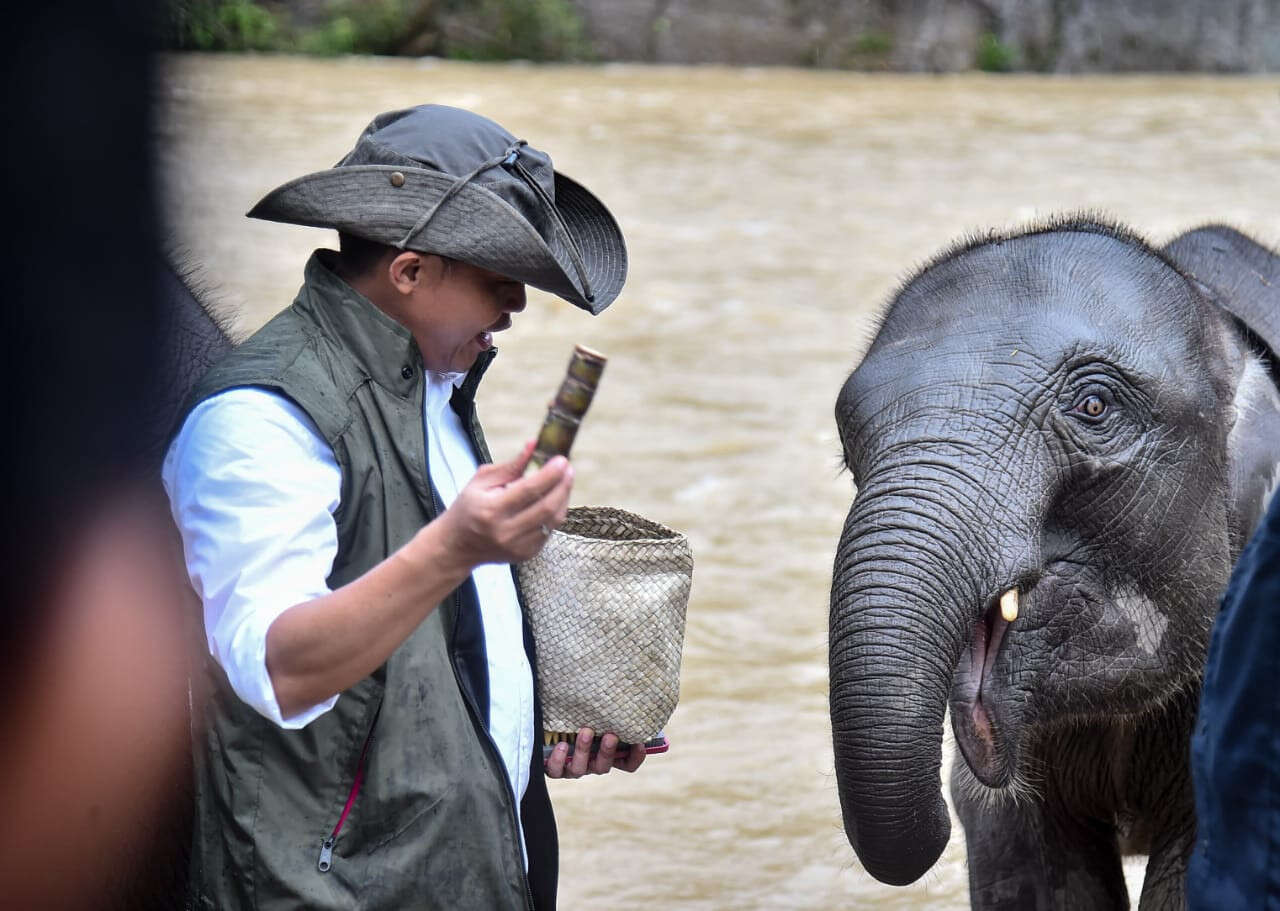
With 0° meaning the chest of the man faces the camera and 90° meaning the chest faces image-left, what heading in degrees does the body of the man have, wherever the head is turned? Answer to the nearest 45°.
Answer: approximately 315°

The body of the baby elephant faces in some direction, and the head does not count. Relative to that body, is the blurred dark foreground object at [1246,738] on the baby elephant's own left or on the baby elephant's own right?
on the baby elephant's own left

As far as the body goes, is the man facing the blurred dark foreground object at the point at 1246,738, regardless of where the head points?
yes

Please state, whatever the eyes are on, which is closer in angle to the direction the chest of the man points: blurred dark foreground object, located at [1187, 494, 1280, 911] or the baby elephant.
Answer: the blurred dark foreground object

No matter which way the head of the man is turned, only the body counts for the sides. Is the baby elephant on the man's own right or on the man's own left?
on the man's own left

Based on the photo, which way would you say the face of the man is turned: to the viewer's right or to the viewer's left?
to the viewer's right
